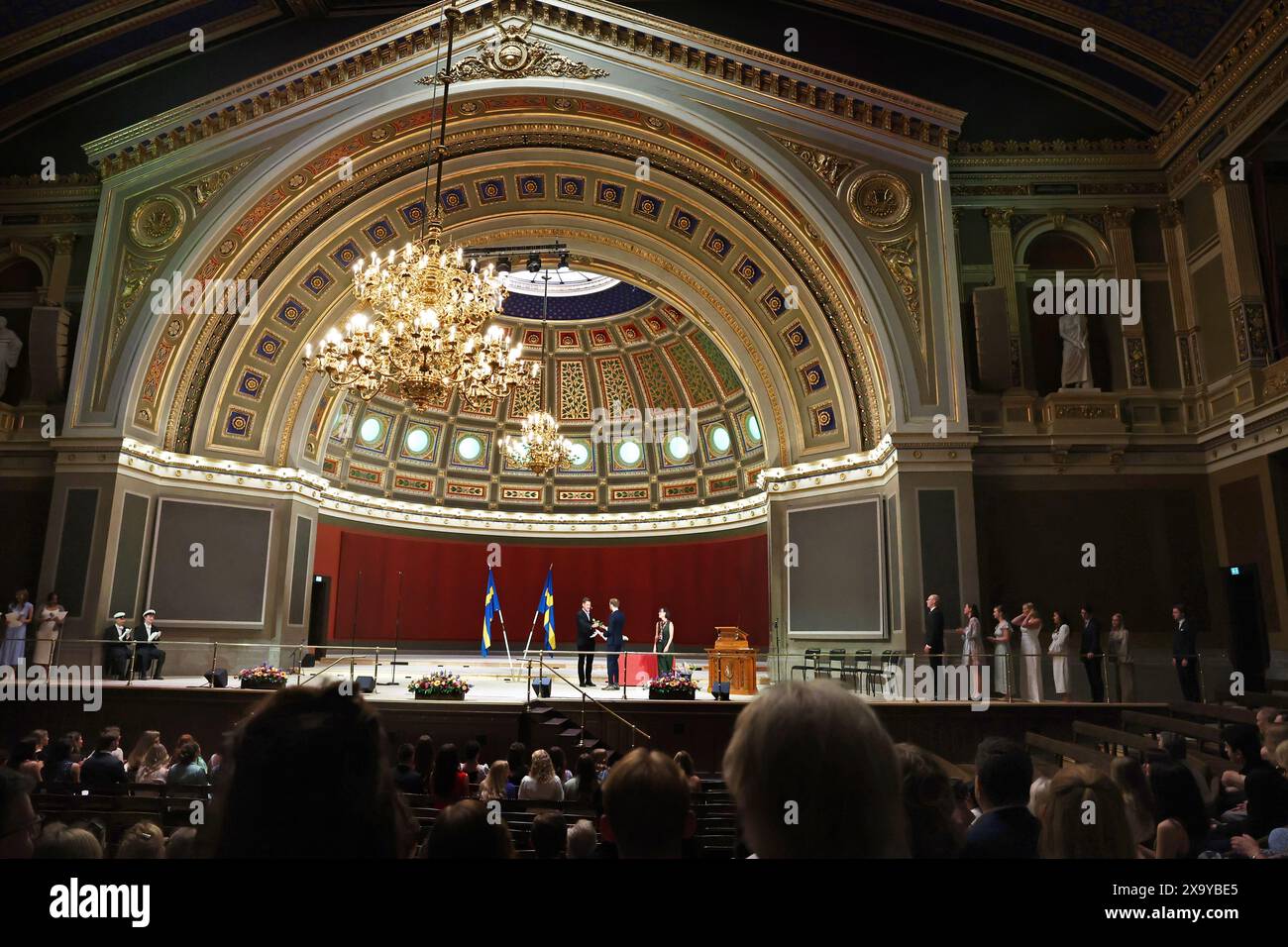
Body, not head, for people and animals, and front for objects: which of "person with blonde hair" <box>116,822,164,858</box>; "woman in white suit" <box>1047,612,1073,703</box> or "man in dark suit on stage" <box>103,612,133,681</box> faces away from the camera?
the person with blonde hair

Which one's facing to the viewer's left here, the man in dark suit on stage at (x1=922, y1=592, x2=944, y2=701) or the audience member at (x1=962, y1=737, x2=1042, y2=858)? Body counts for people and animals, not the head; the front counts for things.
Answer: the man in dark suit on stage

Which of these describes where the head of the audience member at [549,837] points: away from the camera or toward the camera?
away from the camera

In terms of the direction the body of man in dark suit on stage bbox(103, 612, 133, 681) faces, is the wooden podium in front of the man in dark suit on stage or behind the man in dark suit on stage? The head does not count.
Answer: in front

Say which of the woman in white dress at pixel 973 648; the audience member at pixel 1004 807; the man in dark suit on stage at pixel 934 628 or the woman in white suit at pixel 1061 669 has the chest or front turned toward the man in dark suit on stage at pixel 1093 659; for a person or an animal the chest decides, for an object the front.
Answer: the audience member

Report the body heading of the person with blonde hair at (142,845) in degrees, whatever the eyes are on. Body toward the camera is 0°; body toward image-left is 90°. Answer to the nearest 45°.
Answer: approximately 180°

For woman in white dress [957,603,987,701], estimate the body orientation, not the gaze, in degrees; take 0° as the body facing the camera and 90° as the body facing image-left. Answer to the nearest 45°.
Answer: approximately 90°

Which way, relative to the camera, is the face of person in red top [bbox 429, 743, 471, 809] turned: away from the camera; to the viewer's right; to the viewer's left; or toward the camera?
away from the camera

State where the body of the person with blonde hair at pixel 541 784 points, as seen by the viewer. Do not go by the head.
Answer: away from the camera

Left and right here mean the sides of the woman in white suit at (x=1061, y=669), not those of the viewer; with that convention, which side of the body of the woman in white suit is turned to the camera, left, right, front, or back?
left

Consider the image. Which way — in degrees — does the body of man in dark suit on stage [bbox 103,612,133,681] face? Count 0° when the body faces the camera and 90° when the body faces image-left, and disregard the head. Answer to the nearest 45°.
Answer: approximately 315°

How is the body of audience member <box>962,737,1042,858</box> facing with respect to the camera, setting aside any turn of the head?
away from the camera
